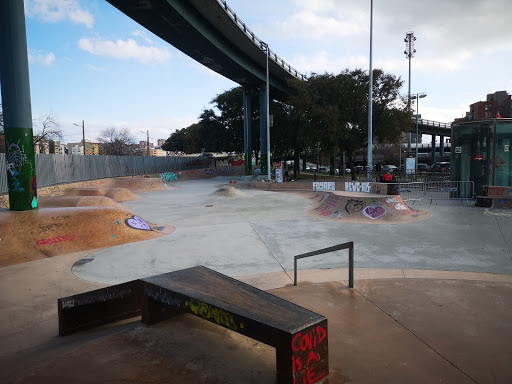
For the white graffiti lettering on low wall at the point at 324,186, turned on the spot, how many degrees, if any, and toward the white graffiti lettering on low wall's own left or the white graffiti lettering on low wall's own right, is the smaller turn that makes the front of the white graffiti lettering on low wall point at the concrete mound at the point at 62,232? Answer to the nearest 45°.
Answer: approximately 45° to the white graffiti lettering on low wall's own right

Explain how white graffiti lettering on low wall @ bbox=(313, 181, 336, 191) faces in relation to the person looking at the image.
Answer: facing the viewer

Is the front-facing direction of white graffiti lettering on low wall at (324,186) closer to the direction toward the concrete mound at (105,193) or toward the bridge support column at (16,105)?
the bridge support column

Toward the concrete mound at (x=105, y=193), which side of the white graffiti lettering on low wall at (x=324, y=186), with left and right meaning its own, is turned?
right

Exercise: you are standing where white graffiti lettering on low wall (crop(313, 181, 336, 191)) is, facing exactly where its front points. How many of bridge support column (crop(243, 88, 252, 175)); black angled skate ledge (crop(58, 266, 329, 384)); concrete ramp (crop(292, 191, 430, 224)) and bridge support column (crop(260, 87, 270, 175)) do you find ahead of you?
2

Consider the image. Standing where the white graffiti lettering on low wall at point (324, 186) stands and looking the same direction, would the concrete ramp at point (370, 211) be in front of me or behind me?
in front

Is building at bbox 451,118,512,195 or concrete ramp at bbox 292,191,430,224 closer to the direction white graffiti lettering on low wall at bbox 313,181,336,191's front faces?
the concrete ramp

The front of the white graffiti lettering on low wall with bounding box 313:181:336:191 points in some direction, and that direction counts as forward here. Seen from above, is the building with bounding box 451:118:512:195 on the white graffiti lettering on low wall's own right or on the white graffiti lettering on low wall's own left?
on the white graffiti lettering on low wall's own left

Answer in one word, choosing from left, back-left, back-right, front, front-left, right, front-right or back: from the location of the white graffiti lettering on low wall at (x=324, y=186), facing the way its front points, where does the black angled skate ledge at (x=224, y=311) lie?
front

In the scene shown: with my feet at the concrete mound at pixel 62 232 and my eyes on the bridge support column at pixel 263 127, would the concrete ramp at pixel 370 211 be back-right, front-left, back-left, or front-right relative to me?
front-right

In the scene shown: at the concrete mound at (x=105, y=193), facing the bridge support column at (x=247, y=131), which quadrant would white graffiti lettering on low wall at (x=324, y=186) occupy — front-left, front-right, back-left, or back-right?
front-right

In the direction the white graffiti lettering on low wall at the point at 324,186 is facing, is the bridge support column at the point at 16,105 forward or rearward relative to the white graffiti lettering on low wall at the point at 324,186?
forward
